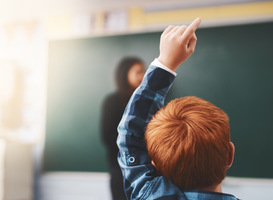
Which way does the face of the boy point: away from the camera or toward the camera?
away from the camera

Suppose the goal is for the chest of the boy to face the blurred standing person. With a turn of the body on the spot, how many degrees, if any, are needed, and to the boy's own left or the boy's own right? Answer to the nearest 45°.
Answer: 0° — they already face them

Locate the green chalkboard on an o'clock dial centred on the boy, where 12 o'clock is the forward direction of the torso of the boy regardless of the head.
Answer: The green chalkboard is roughly at 12 o'clock from the boy.

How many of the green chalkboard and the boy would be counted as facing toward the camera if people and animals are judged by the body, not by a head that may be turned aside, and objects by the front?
1

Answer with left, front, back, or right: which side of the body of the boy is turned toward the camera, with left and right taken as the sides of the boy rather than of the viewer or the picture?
back

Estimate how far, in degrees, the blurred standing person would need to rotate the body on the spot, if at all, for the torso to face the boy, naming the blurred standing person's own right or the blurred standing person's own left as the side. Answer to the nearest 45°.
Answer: approximately 45° to the blurred standing person's own right

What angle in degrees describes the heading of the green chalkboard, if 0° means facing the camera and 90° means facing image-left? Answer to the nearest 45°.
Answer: approximately 0°

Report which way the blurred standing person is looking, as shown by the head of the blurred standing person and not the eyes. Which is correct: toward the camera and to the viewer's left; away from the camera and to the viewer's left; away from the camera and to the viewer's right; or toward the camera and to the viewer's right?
toward the camera and to the viewer's right

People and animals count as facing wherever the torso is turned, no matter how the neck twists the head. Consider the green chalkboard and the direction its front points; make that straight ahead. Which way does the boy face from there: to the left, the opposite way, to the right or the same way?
the opposite way
